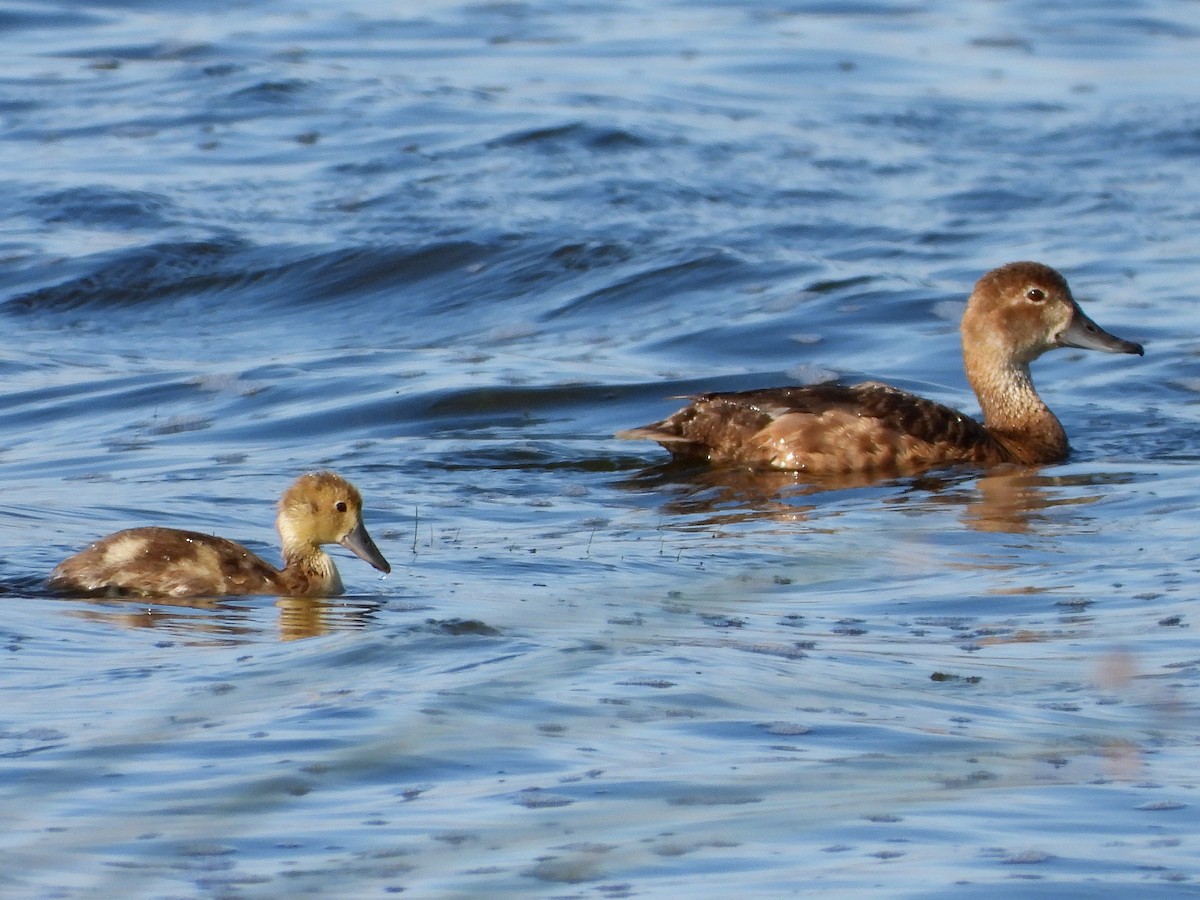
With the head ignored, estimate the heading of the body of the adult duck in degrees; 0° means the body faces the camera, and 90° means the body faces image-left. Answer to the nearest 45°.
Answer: approximately 270°

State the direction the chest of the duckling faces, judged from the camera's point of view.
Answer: to the viewer's right
